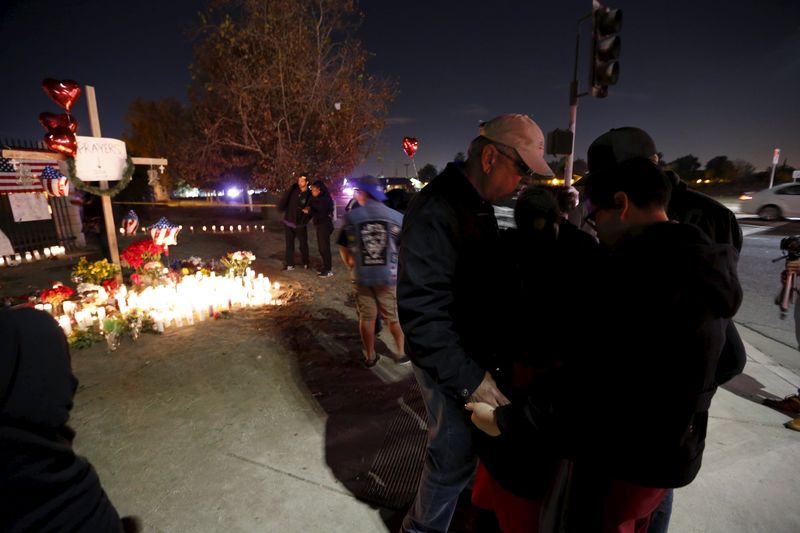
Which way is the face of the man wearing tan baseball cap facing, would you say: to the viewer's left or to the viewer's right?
to the viewer's right

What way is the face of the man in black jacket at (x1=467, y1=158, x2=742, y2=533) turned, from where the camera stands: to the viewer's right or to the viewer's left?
to the viewer's left

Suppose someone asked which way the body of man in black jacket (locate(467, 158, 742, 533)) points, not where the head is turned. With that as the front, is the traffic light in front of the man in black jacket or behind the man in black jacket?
in front

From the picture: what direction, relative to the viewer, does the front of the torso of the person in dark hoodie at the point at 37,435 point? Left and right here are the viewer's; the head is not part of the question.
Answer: facing away from the viewer and to the right of the viewer

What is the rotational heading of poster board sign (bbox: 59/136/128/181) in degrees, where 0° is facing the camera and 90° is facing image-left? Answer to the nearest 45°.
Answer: approximately 0°

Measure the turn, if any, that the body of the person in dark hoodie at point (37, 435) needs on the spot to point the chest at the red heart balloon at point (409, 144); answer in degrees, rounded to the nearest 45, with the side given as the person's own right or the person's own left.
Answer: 0° — they already face it

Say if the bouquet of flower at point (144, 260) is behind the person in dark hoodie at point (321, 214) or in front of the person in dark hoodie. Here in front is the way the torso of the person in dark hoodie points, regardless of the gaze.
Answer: in front

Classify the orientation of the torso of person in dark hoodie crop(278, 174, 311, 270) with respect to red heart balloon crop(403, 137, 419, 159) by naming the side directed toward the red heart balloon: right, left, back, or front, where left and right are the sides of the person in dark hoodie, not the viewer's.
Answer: left

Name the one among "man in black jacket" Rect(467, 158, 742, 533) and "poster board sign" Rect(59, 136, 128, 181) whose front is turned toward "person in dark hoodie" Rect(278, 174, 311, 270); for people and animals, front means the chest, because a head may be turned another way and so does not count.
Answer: the man in black jacket

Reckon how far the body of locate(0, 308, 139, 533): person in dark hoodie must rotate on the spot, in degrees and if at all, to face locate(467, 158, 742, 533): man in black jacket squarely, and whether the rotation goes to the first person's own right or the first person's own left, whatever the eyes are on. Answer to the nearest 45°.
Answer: approximately 90° to the first person's own right

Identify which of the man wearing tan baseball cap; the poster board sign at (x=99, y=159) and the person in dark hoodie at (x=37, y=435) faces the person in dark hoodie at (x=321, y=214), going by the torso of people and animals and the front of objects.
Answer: the person in dark hoodie at (x=37, y=435)

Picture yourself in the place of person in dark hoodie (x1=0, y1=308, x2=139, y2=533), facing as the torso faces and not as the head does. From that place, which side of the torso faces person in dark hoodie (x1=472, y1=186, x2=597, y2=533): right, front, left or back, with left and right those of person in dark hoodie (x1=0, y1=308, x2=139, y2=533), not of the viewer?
right
